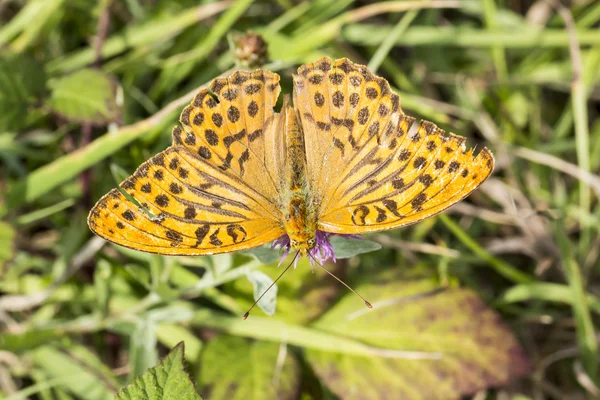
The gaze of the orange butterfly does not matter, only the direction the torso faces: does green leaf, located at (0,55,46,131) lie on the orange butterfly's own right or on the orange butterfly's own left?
on the orange butterfly's own right

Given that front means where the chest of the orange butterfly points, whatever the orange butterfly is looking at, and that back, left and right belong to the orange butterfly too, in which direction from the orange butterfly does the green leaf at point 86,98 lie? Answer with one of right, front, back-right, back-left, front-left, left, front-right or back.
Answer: back-right

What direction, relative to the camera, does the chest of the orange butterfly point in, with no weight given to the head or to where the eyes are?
toward the camera

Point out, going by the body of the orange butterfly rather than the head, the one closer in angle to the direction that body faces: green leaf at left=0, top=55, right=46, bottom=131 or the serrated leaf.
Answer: the serrated leaf

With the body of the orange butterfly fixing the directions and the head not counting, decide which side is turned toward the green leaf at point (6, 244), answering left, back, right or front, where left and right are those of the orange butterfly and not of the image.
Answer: right

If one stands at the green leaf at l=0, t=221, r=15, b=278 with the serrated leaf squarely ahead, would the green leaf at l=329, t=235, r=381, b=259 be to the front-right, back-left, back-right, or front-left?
front-left
